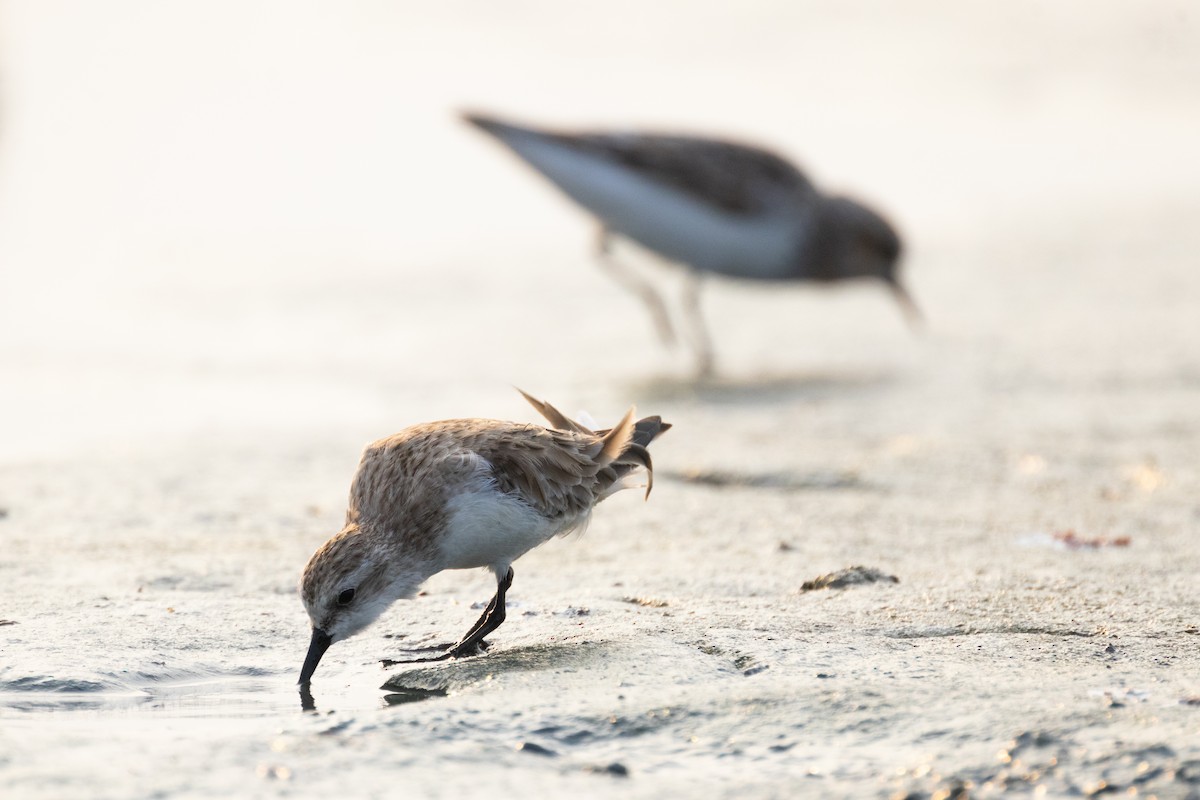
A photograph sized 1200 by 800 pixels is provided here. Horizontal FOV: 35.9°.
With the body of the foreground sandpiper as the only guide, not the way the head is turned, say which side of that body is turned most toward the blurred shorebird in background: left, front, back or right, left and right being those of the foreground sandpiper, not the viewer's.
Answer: right

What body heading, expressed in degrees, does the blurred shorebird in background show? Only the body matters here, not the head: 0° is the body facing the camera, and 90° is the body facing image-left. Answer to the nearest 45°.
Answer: approximately 270°

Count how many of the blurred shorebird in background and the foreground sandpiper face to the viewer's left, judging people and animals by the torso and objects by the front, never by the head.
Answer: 1

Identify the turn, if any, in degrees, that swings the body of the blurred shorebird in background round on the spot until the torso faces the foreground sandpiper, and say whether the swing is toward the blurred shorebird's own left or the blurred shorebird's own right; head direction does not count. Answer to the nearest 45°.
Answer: approximately 90° to the blurred shorebird's own right

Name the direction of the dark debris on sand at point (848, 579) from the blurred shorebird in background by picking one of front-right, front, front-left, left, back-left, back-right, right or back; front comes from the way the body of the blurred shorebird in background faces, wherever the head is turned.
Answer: right

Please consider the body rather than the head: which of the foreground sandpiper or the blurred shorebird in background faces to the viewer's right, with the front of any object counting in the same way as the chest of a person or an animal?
the blurred shorebird in background

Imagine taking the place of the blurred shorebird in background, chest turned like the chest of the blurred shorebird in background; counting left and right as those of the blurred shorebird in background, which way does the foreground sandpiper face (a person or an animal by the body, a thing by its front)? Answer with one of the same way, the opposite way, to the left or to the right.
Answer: the opposite way

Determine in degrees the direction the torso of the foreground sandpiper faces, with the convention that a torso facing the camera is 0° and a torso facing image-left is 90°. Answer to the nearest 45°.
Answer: approximately 90°
